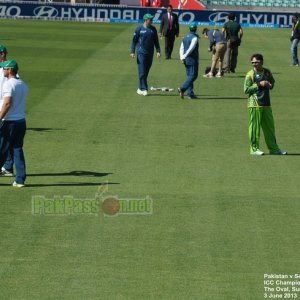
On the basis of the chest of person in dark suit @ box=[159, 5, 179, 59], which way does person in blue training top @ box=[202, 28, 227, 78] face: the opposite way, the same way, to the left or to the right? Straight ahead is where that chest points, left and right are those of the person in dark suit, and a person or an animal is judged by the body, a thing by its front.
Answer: to the right

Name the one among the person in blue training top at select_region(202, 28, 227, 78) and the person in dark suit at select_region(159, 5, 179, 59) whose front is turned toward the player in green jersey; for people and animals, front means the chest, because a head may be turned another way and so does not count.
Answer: the person in dark suit

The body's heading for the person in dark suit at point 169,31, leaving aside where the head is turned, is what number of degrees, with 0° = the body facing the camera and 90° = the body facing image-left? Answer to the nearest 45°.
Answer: approximately 0°

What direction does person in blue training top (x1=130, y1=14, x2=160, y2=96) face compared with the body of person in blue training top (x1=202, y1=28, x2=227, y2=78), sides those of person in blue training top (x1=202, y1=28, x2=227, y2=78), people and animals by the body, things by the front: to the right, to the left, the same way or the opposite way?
to the left

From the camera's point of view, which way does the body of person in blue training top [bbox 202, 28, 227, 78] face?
to the viewer's left
